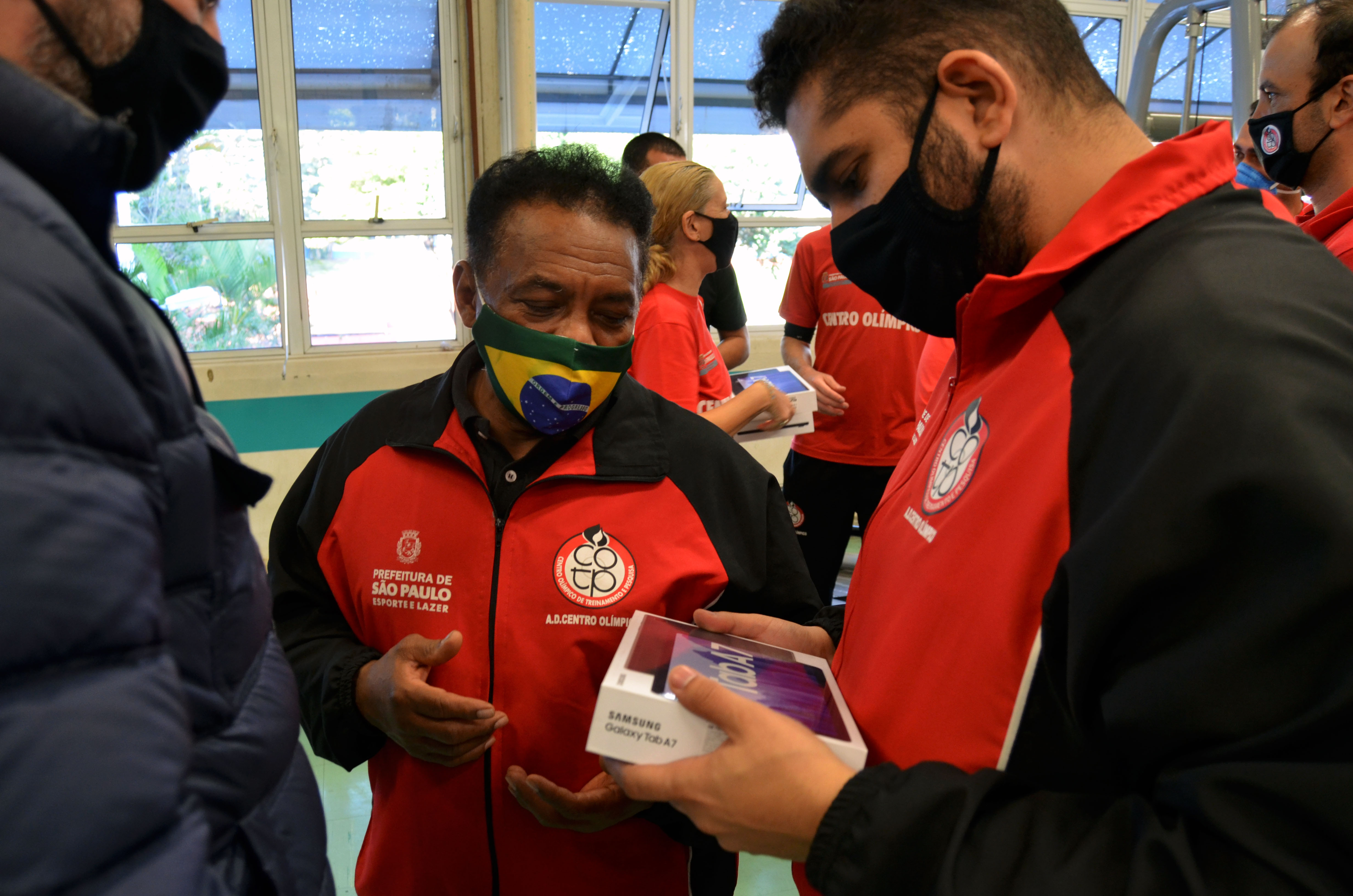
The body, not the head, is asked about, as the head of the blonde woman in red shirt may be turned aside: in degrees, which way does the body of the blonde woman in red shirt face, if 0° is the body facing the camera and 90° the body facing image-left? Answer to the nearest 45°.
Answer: approximately 270°

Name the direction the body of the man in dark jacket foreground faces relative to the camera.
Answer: to the viewer's right

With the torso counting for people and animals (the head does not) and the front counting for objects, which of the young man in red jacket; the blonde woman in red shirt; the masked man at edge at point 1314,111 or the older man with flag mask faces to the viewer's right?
the blonde woman in red shirt

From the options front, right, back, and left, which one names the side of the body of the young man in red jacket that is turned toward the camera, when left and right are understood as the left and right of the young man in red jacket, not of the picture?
left

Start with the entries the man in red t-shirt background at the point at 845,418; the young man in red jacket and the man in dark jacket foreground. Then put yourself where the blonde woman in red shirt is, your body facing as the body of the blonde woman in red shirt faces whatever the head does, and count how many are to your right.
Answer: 2

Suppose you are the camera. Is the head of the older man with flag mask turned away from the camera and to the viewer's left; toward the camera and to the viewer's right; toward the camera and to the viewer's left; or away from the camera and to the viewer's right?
toward the camera and to the viewer's right

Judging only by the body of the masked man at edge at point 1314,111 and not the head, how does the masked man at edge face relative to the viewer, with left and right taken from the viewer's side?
facing to the left of the viewer

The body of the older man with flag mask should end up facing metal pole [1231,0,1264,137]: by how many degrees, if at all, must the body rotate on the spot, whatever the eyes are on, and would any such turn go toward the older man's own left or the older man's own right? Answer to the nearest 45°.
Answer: approximately 135° to the older man's own left

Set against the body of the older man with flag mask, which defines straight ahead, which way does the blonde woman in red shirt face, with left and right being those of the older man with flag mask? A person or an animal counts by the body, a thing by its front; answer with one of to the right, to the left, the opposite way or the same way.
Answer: to the left

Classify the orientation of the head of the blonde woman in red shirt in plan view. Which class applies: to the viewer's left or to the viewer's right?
to the viewer's right

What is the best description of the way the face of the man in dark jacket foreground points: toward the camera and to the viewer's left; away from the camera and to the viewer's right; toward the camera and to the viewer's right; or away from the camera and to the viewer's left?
away from the camera and to the viewer's right
